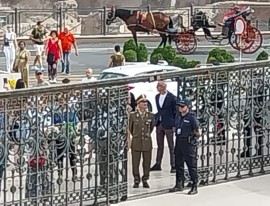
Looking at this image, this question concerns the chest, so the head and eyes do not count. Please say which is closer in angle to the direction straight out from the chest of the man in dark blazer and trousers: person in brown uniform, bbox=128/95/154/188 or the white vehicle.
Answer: the person in brown uniform

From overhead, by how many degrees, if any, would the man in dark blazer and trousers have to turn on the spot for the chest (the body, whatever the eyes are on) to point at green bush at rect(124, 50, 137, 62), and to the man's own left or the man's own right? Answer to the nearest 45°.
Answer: approximately 135° to the man's own right

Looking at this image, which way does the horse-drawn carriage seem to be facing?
to the viewer's left

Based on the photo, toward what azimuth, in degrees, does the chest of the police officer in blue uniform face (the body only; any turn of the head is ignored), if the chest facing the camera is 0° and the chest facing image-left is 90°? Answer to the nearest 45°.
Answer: approximately 45°

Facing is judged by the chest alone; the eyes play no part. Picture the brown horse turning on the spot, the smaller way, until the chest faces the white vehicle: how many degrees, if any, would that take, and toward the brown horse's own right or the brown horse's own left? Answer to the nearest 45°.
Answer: approximately 90° to the brown horse's own left

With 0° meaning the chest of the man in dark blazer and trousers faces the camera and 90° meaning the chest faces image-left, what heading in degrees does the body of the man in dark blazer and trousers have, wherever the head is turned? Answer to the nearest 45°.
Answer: approximately 45°

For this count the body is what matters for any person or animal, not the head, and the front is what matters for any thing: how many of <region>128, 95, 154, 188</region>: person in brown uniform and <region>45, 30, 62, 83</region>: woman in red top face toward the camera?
2

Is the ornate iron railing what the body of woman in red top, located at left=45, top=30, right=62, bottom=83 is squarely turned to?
yes

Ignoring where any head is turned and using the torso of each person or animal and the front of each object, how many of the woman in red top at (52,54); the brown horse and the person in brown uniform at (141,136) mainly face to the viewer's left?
1

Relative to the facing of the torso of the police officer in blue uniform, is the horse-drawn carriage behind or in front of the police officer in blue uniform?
behind

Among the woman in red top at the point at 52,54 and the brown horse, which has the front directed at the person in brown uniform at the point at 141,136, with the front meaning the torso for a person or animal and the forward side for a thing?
the woman in red top

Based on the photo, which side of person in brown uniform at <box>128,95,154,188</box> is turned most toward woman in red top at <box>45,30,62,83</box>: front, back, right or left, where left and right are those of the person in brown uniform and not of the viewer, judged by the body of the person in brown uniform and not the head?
back

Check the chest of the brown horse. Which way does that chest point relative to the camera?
to the viewer's left

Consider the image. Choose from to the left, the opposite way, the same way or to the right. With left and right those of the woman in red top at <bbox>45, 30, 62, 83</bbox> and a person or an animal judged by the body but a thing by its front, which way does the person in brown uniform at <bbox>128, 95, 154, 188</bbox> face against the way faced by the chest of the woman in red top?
the same way

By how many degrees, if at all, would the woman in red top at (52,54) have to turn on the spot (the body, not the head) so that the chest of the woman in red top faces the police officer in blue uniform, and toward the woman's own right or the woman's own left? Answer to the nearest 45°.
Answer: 0° — they already face them

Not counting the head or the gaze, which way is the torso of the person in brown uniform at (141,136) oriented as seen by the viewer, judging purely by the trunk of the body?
toward the camera
